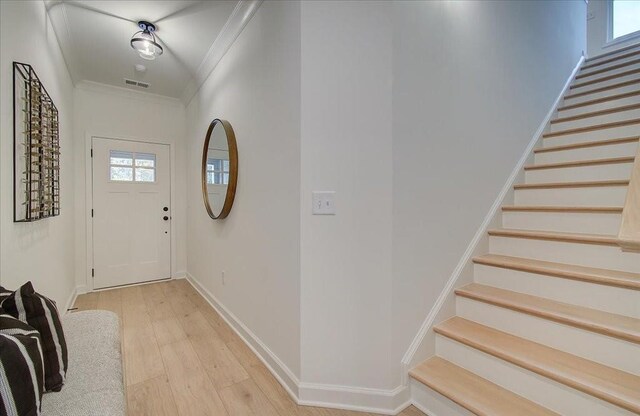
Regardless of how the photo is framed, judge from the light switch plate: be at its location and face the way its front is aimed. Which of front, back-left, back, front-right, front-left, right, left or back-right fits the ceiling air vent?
back-right

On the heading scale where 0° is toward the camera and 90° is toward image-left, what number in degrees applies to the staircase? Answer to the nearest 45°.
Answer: approximately 45°

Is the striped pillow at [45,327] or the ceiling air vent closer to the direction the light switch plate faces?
the striped pillow

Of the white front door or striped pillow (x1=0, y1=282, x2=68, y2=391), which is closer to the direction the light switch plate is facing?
the striped pillow

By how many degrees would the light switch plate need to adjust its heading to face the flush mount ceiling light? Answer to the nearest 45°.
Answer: approximately 135° to its right

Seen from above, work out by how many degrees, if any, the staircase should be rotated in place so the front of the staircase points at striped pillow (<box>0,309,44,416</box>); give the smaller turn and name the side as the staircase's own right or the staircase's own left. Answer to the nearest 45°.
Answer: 0° — it already faces it

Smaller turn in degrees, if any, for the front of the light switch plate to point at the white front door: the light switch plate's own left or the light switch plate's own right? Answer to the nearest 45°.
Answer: approximately 135° to the light switch plate's own right
